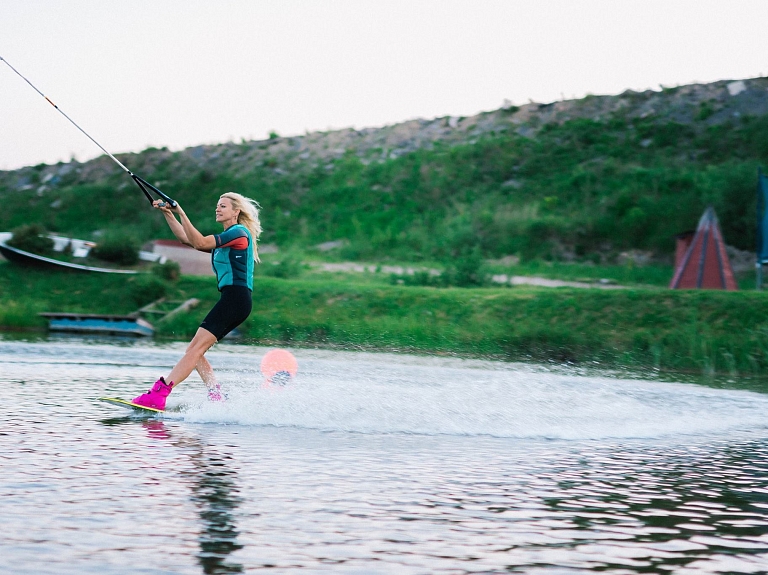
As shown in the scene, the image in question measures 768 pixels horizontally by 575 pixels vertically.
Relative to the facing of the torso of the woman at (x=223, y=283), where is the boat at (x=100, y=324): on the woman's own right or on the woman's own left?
on the woman's own right

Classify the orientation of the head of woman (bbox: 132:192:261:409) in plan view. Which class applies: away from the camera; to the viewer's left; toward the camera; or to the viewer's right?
to the viewer's left

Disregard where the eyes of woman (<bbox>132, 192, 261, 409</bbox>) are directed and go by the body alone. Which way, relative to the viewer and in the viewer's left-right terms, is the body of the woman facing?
facing to the left of the viewer

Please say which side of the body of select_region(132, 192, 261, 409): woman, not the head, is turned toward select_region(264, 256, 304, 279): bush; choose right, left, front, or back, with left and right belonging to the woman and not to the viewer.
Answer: right

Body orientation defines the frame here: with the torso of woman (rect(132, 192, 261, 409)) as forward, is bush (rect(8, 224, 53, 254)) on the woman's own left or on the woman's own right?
on the woman's own right

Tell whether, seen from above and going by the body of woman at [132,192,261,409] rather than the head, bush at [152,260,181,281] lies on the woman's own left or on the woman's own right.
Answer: on the woman's own right

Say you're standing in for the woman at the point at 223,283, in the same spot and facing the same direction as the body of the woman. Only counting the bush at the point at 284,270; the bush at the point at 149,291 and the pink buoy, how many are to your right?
3

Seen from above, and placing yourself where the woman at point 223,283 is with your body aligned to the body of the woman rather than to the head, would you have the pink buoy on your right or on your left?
on your right

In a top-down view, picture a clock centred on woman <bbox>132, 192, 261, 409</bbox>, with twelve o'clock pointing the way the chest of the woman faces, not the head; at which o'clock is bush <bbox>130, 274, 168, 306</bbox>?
The bush is roughly at 3 o'clock from the woman.
